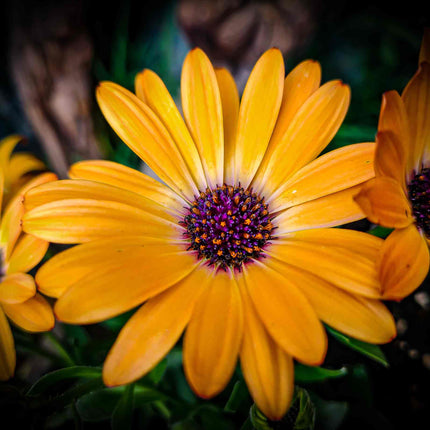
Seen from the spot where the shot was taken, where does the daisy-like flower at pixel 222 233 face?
facing the viewer

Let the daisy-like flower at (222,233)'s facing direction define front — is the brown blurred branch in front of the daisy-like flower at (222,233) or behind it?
behind
